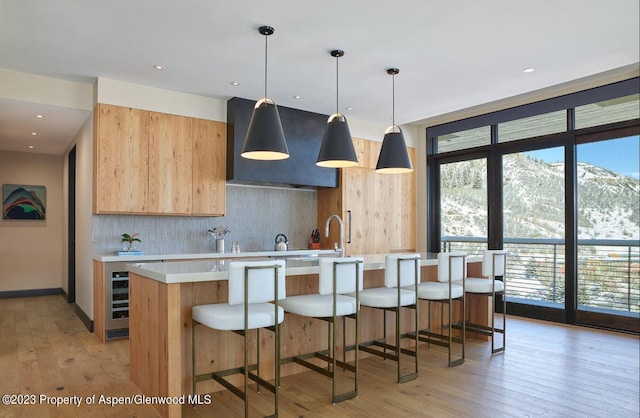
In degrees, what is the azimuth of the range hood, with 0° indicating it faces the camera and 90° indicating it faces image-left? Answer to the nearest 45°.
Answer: approximately 315°

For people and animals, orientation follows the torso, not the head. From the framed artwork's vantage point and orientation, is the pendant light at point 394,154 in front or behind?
in front

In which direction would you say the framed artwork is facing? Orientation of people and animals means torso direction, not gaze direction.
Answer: toward the camera

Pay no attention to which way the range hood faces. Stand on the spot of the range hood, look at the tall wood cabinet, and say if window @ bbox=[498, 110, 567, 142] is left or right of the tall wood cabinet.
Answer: right

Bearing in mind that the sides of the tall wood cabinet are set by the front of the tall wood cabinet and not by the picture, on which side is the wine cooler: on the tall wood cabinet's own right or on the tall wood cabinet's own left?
on the tall wood cabinet's own right

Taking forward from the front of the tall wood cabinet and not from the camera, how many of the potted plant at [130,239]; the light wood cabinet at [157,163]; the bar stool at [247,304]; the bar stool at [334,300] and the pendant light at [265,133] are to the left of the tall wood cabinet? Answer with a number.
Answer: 0

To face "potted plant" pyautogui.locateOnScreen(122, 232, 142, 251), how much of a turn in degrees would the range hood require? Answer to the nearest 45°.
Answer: approximately 135° to its right

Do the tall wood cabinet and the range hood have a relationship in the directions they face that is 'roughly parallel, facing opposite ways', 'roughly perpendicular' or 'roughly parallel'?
roughly parallel

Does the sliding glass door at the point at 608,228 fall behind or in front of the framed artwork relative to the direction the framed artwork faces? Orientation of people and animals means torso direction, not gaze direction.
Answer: in front

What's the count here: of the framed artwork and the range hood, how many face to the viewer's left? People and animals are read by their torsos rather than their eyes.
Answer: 0

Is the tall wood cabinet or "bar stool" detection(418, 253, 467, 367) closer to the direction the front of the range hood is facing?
the bar stool

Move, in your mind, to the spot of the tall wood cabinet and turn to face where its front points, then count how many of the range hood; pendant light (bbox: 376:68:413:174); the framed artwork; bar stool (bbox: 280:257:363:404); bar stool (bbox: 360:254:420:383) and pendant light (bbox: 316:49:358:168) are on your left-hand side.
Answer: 0

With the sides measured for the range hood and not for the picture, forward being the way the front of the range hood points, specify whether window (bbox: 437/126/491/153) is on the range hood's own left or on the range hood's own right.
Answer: on the range hood's own left

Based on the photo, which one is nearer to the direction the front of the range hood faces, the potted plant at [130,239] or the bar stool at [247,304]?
the bar stool

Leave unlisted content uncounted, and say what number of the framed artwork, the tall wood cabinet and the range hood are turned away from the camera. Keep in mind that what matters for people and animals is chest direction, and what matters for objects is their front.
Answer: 0

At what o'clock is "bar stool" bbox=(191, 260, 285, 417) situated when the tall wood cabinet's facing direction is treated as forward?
The bar stool is roughly at 2 o'clock from the tall wood cabinet.

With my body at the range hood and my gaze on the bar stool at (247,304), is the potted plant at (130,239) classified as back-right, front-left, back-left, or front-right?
front-right

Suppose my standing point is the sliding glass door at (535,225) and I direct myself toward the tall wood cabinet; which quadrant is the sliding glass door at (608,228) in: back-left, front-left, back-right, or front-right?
back-left

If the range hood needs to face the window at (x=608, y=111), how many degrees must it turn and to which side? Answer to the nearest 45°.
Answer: approximately 45° to its left

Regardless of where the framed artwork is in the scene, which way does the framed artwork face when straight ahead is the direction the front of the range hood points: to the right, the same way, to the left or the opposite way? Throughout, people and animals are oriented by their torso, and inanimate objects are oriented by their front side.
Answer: the same way
